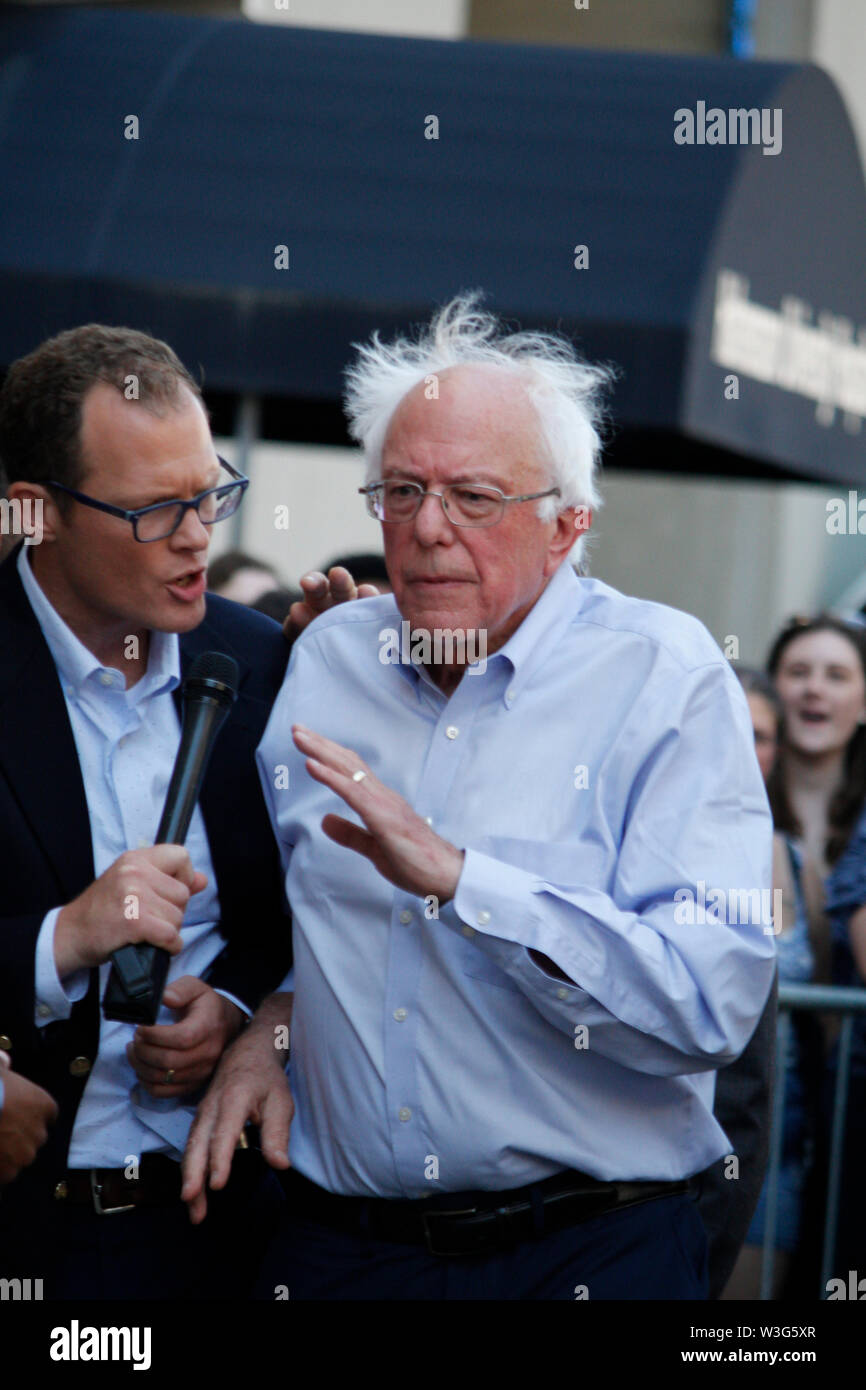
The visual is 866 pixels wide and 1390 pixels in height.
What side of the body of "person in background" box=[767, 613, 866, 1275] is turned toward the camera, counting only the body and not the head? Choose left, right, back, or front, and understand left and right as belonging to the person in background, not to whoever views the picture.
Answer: front

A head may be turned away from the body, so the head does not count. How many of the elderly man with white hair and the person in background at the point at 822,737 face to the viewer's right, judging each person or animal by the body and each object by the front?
0

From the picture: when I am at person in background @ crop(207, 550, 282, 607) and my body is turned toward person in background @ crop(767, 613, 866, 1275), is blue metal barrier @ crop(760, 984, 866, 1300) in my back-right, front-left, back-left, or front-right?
front-right

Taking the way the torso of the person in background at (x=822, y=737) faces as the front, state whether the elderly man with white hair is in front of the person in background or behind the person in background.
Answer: in front

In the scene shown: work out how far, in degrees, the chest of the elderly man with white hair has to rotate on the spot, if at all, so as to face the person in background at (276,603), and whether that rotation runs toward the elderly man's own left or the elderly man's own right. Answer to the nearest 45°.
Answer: approximately 135° to the elderly man's own right

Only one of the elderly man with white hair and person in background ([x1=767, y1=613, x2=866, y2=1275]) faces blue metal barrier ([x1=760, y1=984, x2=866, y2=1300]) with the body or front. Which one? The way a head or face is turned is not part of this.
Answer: the person in background

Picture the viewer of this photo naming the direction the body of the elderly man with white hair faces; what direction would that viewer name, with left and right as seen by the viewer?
facing the viewer and to the left of the viewer

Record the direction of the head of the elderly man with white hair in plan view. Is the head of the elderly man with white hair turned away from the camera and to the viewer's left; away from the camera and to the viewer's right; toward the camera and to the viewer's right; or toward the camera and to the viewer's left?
toward the camera and to the viewer's left

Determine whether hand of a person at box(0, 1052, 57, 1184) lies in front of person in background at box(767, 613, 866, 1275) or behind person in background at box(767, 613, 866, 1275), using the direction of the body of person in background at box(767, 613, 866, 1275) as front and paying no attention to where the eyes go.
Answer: in front

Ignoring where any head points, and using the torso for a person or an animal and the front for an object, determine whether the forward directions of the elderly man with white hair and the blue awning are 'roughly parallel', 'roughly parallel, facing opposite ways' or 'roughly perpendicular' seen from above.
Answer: roughly perpendicular

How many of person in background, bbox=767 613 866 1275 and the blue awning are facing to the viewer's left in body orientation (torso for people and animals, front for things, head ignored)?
0
